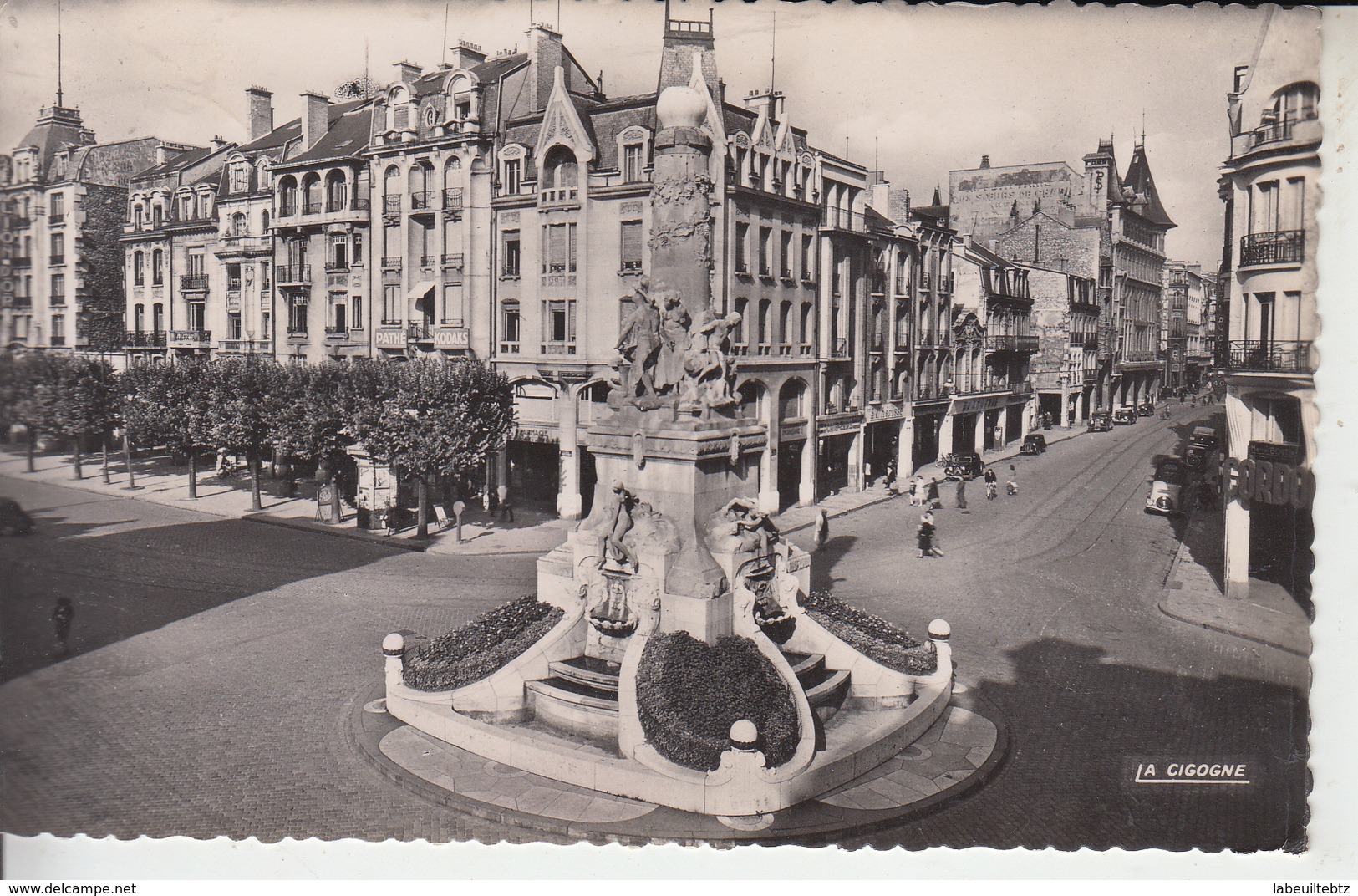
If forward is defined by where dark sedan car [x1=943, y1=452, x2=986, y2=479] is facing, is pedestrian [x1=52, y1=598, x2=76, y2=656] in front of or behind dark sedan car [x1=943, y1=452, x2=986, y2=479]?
in front

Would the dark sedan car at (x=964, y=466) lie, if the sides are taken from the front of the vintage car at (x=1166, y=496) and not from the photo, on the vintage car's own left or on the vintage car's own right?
on the vintage car's own right

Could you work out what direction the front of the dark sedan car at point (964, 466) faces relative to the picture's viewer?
facing the viewer and to the left of the viewer

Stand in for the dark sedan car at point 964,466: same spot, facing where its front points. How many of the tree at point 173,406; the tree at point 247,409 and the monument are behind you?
0

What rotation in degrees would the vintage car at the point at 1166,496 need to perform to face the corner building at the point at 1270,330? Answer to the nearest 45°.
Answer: approximately 45° to its left

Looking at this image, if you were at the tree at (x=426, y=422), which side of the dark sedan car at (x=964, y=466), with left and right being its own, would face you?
front

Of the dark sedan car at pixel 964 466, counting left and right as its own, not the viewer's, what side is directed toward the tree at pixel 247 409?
front

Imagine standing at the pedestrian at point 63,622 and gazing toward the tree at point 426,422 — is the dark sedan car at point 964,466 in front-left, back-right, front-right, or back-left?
front-right

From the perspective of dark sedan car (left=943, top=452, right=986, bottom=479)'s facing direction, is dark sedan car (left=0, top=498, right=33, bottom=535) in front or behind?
in front

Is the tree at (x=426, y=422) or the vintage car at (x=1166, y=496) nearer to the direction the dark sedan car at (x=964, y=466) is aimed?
the tree
